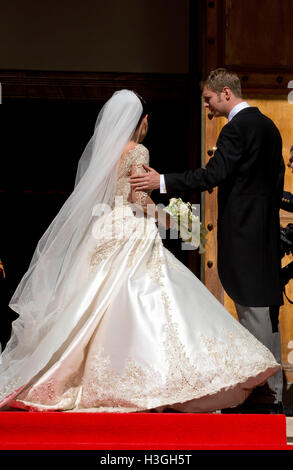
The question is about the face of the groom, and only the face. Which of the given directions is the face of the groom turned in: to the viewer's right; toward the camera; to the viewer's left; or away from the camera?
to the viewer's left

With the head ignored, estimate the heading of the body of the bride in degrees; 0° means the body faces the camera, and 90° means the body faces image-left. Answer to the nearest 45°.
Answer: approximately 225°

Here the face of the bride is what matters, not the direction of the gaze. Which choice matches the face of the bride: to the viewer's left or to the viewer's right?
to the viewer's right

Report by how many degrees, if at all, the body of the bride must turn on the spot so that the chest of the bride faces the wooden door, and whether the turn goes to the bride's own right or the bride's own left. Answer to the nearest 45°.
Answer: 0° — they already face it
